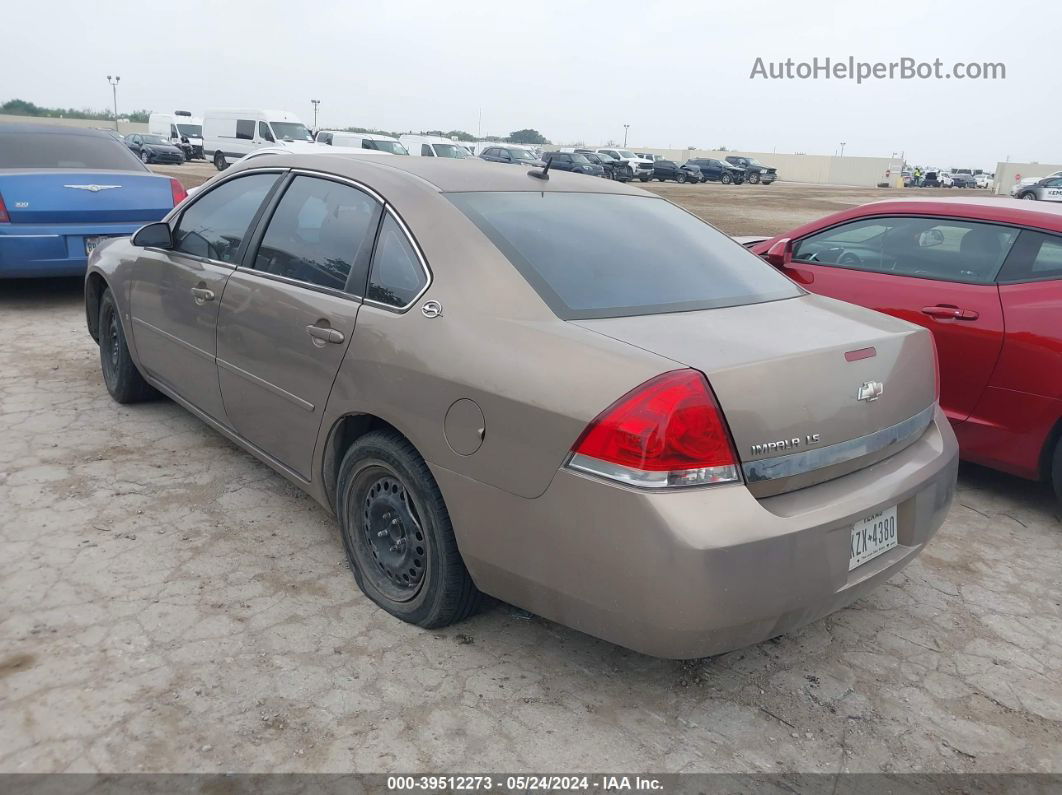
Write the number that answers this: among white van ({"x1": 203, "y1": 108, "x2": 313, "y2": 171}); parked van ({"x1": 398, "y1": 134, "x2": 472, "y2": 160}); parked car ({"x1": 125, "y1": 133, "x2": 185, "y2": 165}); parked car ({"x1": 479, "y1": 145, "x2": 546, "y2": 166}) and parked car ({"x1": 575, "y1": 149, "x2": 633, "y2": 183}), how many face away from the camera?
0

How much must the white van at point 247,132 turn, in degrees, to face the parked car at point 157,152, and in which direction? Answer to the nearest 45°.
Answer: approximately 180°

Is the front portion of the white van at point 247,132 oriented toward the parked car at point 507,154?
no

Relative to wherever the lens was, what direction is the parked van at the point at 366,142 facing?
facing the viewer and to the right of the viewer

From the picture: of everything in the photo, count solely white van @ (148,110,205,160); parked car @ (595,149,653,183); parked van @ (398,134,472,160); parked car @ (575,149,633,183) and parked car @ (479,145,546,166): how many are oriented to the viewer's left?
0

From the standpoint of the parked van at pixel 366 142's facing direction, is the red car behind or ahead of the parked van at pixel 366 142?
ahead

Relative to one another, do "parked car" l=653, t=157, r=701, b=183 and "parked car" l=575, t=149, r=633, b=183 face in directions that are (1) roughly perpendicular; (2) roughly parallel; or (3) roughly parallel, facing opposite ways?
roughly parallel

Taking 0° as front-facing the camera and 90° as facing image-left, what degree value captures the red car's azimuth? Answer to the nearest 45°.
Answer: approximately 135°

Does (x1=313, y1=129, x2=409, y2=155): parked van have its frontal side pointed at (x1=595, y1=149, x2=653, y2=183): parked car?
no

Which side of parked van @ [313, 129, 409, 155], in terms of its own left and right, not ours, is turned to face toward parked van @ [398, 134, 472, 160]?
left

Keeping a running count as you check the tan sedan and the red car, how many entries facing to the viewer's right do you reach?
0

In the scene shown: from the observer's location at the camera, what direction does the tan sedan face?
facing away from the viewer and to the left of the viewer

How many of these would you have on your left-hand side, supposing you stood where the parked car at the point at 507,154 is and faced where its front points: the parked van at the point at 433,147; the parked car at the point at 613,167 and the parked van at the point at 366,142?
1
